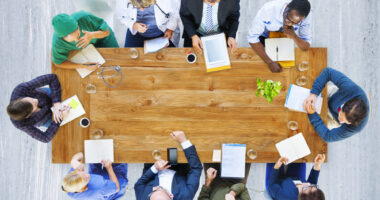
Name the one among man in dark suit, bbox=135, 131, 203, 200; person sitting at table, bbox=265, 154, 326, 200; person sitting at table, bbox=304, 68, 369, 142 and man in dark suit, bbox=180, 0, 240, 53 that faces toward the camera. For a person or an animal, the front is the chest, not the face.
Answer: man in dark suit, bbox=180, 0, 240, 53

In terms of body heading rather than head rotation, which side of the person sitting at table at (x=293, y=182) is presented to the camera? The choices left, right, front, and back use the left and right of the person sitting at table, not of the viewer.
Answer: back

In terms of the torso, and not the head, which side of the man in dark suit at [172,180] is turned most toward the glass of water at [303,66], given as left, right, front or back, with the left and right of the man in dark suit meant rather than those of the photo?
right

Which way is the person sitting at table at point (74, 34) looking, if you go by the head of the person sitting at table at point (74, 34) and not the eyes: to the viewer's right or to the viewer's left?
to the viewer's right

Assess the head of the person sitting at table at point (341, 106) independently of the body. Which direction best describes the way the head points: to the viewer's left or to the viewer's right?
to the viewer's left
